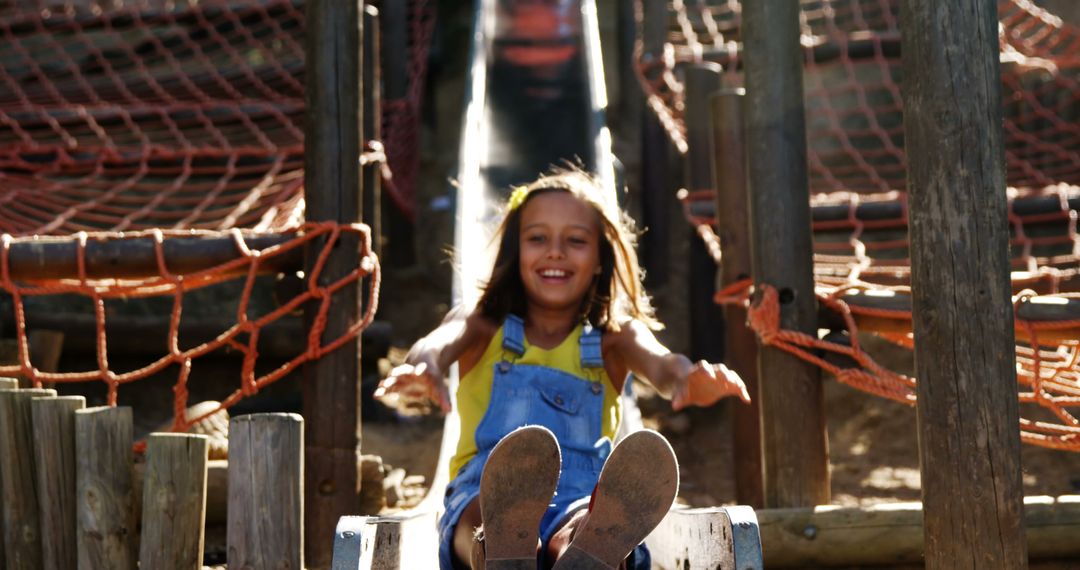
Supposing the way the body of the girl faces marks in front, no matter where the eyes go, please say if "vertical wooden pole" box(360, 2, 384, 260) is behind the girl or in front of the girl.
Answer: behind

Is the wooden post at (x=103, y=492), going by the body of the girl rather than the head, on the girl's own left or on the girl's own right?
on the girl's own right

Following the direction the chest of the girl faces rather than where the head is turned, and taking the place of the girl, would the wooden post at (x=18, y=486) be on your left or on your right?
on your right

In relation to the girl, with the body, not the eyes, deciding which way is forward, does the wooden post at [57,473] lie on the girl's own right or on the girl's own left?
on the girl's own right

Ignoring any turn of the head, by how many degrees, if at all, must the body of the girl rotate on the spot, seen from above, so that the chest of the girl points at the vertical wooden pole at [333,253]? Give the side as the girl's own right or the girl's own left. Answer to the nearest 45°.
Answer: approximately 135° to the girl's own right

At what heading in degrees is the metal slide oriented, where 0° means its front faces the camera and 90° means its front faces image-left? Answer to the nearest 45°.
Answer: approximately 0°

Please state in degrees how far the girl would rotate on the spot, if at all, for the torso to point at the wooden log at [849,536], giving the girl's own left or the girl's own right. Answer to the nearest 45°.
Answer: approximately 90° to the girl's own left
